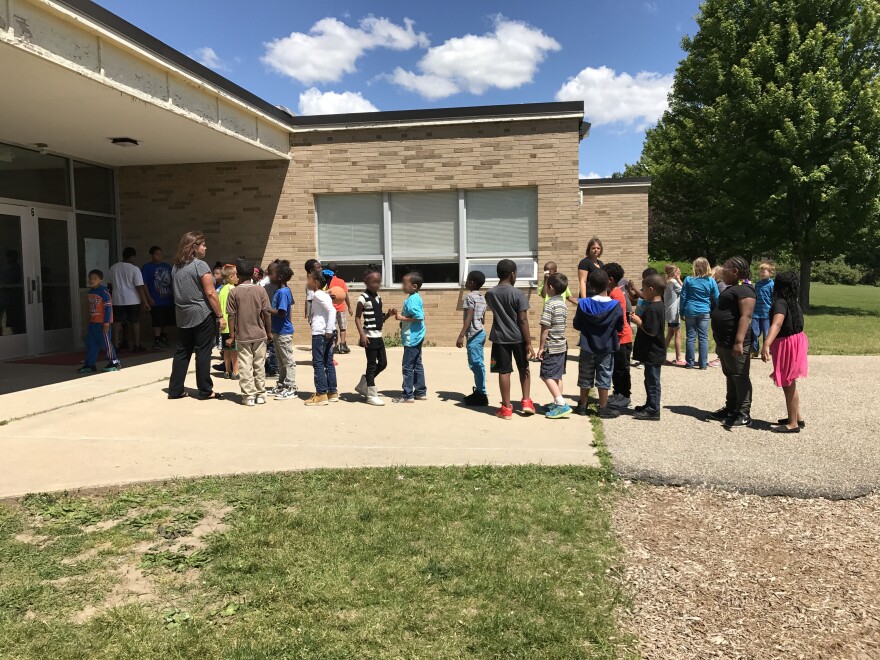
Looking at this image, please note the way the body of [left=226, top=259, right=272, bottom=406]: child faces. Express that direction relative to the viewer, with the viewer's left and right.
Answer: facing away from the viewer

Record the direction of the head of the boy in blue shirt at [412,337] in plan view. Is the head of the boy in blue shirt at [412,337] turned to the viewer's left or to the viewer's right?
to the viewer's left

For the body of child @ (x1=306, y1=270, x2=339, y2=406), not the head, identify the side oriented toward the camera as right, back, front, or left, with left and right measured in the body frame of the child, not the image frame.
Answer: left

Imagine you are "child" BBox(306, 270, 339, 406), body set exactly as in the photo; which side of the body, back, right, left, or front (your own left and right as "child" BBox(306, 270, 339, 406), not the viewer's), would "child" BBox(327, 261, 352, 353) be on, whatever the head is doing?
right

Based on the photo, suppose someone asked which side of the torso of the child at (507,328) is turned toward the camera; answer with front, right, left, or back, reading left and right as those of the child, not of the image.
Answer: back

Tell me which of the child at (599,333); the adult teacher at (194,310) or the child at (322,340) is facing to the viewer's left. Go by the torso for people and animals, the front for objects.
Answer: the child at (322,340)

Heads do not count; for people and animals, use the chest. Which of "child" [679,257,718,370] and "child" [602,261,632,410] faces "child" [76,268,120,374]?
"child" [602,261,632,410]

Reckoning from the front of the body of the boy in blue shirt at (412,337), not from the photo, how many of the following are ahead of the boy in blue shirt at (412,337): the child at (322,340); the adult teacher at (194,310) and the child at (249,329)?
3

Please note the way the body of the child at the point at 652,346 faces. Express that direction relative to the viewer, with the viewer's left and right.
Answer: facing to the left of the viewer

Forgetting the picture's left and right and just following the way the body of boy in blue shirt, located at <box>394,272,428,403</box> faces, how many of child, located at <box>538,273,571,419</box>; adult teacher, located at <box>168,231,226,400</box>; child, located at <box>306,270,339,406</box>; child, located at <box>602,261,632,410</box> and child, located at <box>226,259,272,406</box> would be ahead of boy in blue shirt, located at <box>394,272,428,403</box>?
3

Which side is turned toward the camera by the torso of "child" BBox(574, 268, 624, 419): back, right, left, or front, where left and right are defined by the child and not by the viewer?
back

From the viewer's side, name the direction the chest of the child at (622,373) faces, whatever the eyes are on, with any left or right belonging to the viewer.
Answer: facing to the left of the viewer

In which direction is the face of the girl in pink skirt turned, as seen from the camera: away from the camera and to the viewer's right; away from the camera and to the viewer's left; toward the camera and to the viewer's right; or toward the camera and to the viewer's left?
away from the camera and to the viewer's left
